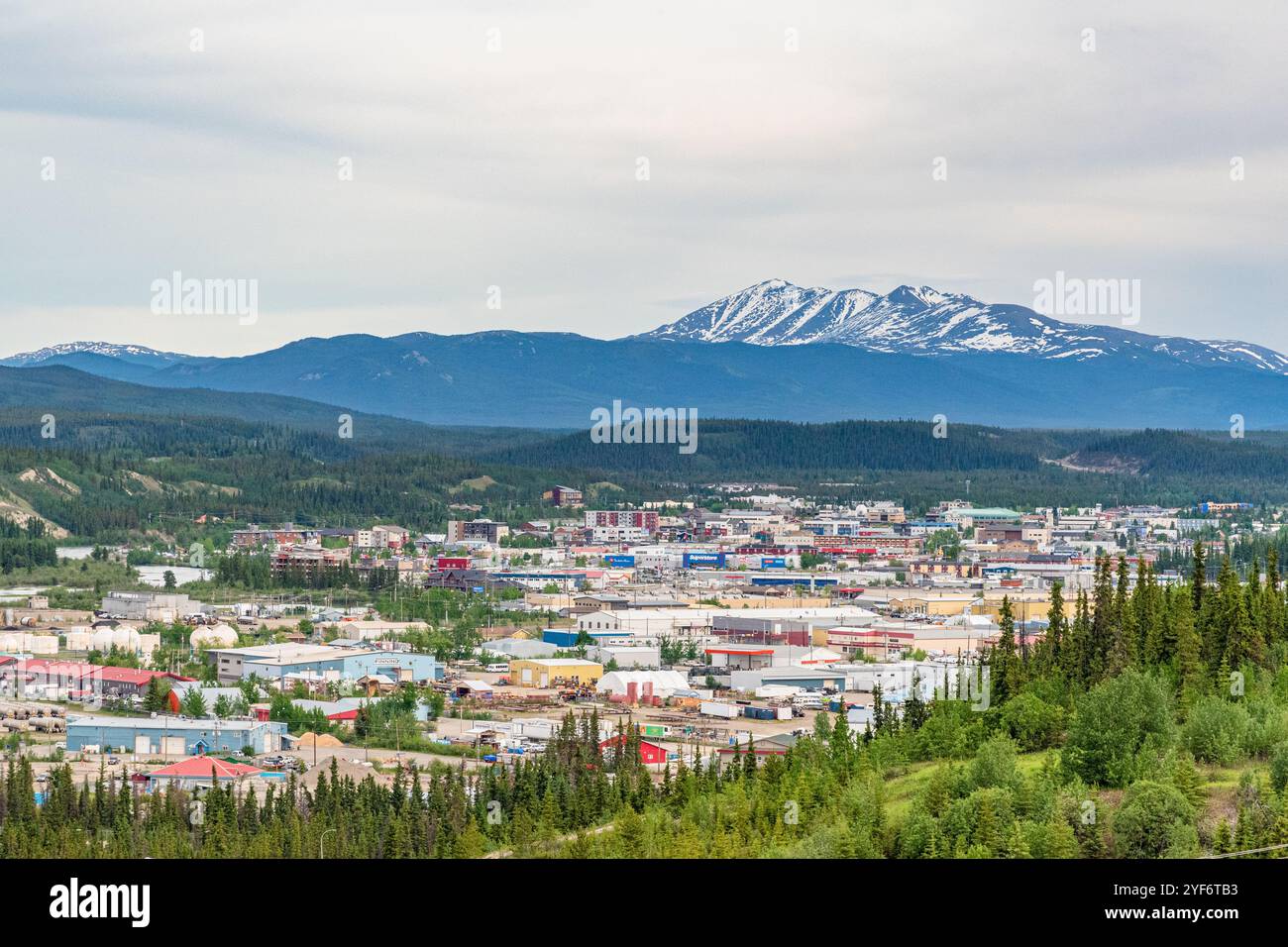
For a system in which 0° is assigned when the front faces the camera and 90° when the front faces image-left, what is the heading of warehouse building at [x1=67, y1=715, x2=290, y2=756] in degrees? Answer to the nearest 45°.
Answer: approximately 0°

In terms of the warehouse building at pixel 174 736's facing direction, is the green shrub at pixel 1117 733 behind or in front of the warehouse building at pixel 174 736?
in front

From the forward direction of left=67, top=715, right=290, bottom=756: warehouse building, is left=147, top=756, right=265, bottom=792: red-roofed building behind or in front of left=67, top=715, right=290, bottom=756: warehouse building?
in front

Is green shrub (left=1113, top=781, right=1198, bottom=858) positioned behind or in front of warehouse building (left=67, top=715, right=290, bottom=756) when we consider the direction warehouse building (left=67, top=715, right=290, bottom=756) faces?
in front

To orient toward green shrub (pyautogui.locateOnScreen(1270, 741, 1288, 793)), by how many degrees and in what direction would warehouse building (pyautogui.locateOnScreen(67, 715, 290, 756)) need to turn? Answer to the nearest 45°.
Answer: approximately 45° to its left

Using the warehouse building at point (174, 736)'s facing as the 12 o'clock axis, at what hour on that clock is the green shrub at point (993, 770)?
The green shrub is roughly at 11 o'clock from the warehouse building.

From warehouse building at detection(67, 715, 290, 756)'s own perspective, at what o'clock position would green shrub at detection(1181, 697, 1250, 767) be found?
The green shrub is roughly at 11 o'clock from the warehouse building.
